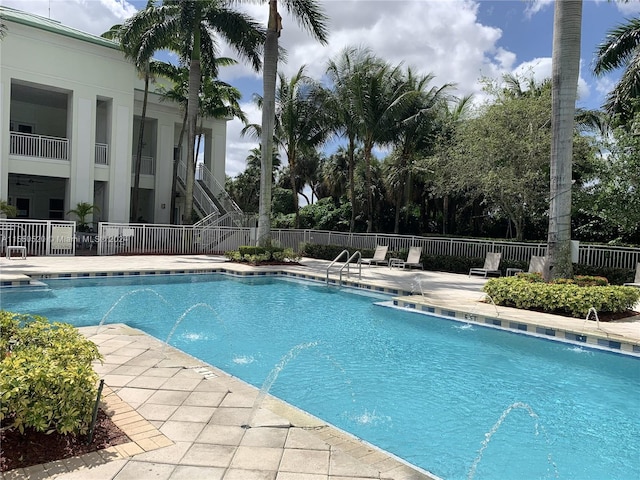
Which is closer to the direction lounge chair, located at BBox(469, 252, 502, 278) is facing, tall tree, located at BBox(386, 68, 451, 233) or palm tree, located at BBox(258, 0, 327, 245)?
the palm tree

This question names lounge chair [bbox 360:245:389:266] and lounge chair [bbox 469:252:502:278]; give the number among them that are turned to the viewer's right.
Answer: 0

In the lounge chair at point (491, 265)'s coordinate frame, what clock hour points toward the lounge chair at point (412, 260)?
the lounge chair at point (412, 260) is roughly at 2 o'clock from the lounge chair at point (491, 265).

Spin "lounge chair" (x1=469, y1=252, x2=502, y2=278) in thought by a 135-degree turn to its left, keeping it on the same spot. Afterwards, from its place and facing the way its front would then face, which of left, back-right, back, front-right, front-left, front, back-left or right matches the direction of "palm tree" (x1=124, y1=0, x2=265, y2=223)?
back

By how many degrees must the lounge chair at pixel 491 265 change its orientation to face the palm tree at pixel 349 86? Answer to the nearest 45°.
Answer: approximately 90° to its right

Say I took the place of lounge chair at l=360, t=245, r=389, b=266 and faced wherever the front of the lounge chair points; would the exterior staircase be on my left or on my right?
on my right

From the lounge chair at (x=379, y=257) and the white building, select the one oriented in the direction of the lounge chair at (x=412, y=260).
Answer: the white building

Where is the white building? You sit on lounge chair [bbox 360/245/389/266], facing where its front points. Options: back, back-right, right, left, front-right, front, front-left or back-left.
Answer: front-right

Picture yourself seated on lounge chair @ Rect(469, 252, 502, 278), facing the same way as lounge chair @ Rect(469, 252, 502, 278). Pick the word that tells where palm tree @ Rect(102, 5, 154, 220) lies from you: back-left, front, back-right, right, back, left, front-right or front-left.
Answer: front-right

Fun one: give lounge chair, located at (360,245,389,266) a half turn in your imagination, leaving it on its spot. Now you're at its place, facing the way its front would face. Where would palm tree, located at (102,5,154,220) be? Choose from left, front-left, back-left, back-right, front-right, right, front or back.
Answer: back-left

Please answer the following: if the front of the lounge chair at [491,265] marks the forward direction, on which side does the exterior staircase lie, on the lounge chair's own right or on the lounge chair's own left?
on the lounge chair's own right

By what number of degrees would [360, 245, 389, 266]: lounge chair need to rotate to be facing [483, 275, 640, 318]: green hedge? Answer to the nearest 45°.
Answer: approximately 90° to its left
